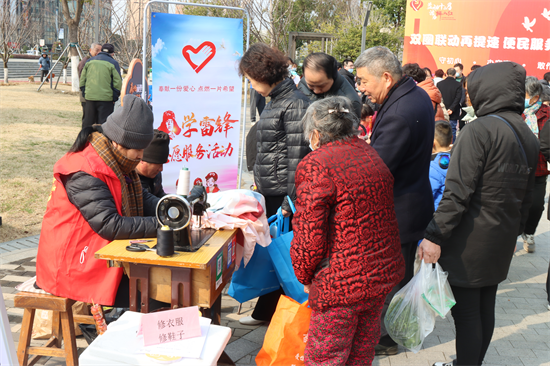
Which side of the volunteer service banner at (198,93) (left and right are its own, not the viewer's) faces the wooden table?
front

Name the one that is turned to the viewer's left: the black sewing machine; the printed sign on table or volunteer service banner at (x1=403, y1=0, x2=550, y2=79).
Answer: the black sewing machine

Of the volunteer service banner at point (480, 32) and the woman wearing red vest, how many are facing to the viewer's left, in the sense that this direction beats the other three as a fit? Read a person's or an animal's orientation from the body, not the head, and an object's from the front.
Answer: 0

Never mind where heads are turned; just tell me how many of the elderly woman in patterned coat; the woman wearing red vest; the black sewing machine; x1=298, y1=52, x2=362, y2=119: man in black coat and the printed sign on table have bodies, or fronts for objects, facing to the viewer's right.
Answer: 1

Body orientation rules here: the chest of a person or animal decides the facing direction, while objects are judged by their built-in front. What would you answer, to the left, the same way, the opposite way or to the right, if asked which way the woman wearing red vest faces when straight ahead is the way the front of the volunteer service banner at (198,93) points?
to the left

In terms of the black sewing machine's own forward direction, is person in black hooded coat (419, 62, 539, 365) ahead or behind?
behind

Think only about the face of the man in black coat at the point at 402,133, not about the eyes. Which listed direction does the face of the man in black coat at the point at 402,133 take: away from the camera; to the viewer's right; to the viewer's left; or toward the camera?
to the viewer's left

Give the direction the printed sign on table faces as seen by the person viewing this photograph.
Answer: facing the viewer

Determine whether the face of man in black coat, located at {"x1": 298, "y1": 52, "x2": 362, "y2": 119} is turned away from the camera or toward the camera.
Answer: toward the camera

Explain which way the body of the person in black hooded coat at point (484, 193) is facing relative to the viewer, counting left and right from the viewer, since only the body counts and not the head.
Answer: facing away from the viewer and to the left of the viewer

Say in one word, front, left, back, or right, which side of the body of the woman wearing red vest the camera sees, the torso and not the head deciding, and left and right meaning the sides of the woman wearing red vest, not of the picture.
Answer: right

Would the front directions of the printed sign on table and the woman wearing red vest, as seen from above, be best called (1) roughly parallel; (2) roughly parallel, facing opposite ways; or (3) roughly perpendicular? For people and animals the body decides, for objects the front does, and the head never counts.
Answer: roughly perpendicular

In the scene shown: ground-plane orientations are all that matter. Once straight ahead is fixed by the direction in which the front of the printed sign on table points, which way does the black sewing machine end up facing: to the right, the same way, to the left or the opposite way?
to the right

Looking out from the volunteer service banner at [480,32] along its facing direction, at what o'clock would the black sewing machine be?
The black sewing machine is roughly at 12 o'clock from the volunteer service banner.

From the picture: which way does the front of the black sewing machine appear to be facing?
to the viewer's left

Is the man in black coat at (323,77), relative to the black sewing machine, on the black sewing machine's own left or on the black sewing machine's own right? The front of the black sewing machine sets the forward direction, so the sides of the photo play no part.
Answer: on the black sewing machine's own right
